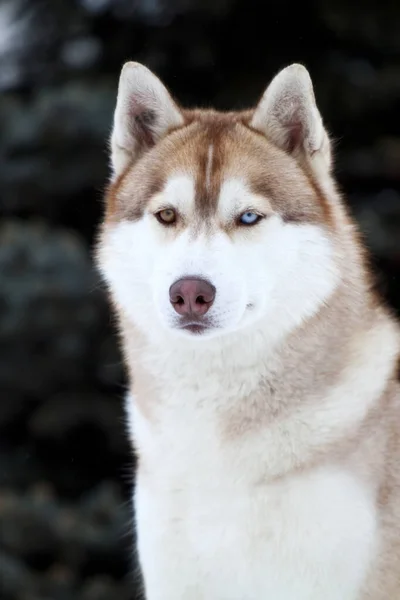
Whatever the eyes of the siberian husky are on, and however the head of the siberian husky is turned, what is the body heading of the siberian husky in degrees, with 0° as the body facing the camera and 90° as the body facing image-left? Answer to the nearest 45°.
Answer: approximately 45°
